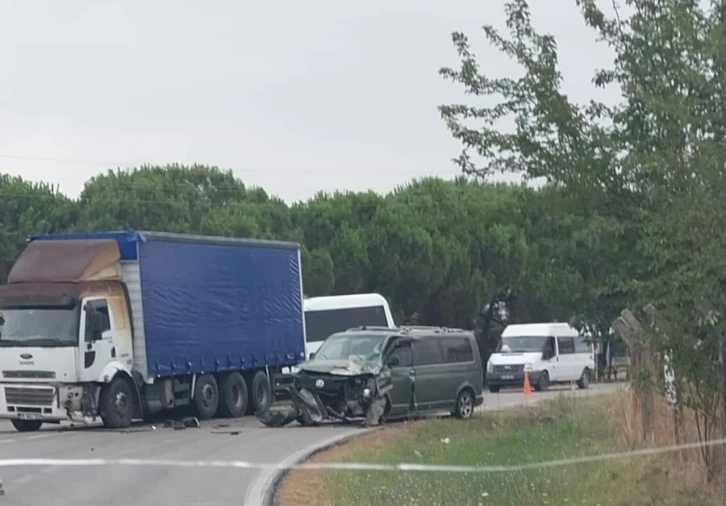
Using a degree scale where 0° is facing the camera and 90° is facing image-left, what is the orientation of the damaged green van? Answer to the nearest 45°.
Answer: approximately 45°

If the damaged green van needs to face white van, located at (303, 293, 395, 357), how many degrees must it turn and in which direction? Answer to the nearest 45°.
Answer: approximately 135° to its right

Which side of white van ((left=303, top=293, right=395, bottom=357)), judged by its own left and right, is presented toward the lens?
left

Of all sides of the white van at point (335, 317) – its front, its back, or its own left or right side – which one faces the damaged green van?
left
